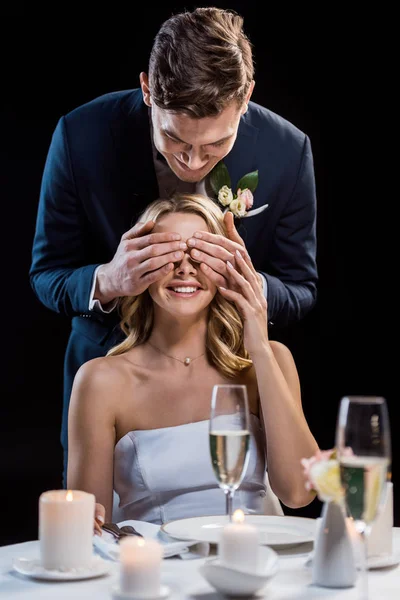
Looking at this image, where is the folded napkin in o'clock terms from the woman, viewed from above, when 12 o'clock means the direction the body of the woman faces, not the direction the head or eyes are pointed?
The folded napkin is roughly at 12 o'clock from the woman.

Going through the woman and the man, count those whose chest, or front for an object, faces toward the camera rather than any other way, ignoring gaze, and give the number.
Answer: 2

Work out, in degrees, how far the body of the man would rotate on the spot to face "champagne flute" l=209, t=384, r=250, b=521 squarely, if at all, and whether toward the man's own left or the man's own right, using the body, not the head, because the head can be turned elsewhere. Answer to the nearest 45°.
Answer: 0° — they already face it

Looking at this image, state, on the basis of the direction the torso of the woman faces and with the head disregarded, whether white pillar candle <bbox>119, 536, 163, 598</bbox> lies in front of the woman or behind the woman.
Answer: in front

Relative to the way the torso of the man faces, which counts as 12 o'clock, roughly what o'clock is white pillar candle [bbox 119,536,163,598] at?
The white pillar candle is roughly at 12 o'clock from the man.

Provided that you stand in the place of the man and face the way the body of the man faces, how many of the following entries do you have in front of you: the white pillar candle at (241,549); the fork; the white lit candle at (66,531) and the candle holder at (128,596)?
4

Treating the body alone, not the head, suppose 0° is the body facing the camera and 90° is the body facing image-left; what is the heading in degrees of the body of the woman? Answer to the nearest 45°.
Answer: approximately 0°

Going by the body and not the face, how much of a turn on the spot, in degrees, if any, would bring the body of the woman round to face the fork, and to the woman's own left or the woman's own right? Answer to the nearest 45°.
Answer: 0° — they already face it
